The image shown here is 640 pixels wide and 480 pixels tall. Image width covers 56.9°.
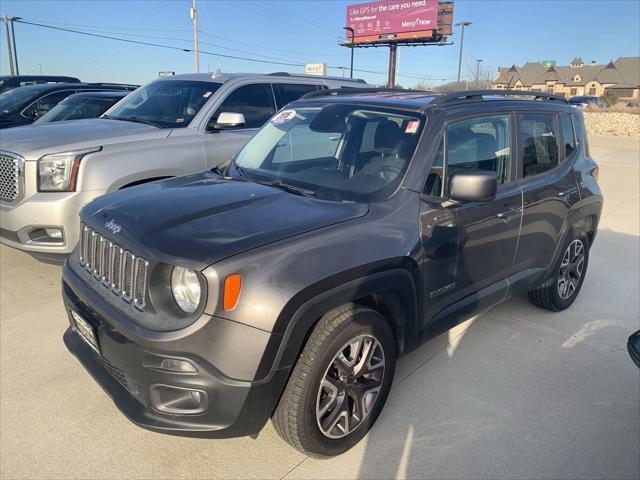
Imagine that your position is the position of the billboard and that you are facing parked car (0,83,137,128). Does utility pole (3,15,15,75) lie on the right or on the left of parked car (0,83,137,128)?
right

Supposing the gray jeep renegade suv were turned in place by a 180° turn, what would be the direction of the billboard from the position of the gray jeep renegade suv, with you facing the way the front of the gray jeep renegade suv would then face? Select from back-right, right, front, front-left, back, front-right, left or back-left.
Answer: front-left

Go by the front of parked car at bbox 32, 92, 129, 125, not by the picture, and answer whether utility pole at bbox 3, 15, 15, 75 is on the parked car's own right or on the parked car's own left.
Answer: on the parked car's own right

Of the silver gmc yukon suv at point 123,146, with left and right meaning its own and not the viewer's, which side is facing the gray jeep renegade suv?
left

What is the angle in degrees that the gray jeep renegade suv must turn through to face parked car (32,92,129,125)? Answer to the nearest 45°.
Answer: approximately 90° to its right

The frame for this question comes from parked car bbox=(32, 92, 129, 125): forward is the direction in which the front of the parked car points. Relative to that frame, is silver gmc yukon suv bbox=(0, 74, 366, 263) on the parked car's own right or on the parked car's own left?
on the parked car's own left

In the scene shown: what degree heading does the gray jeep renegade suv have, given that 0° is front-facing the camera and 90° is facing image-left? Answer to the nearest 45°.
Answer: approximately 45°

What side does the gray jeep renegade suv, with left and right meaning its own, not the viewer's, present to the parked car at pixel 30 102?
right

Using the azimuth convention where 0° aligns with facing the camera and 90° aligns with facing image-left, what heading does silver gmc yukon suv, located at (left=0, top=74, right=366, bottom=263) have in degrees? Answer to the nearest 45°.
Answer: approximately 45°

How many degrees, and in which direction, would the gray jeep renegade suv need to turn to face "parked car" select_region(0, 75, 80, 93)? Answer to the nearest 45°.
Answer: approximately 90° to its right
